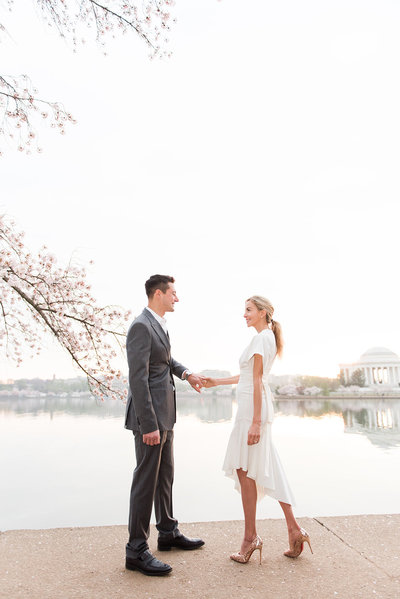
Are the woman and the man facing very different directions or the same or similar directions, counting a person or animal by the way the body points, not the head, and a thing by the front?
very different directions

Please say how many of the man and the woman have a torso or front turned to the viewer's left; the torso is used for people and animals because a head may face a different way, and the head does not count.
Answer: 1

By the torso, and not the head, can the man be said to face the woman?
yes

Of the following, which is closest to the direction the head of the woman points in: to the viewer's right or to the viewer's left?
to the viewer's left

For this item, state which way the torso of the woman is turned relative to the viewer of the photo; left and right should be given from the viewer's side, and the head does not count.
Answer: facing to the left of the viewer

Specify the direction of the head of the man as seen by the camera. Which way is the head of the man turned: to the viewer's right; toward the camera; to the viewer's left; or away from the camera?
to the viewer's right

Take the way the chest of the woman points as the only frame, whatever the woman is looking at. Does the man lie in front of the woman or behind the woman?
in front

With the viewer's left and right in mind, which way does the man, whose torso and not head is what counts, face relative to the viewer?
facing to the right of the viewer
